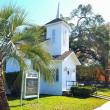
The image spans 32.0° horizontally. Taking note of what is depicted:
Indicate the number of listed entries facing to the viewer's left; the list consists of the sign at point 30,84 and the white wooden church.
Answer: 0

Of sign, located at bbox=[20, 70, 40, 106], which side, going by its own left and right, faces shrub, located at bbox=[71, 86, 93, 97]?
left

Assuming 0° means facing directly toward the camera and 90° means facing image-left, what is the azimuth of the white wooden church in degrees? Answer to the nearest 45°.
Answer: approximately 315°

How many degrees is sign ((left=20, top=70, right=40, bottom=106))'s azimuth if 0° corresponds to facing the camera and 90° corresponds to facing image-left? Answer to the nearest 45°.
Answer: approximately 315°

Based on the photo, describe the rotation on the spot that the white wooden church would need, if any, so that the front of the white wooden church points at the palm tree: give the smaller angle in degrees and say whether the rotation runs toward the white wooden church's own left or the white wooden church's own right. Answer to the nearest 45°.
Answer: approximately 45° to the white wooden church's own right

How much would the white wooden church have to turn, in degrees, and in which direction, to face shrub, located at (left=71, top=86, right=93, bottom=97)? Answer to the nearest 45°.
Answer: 0° — it already faces it

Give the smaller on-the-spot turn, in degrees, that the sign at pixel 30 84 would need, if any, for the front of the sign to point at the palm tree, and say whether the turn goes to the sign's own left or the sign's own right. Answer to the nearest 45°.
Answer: approximately 45° to the sign's own right
